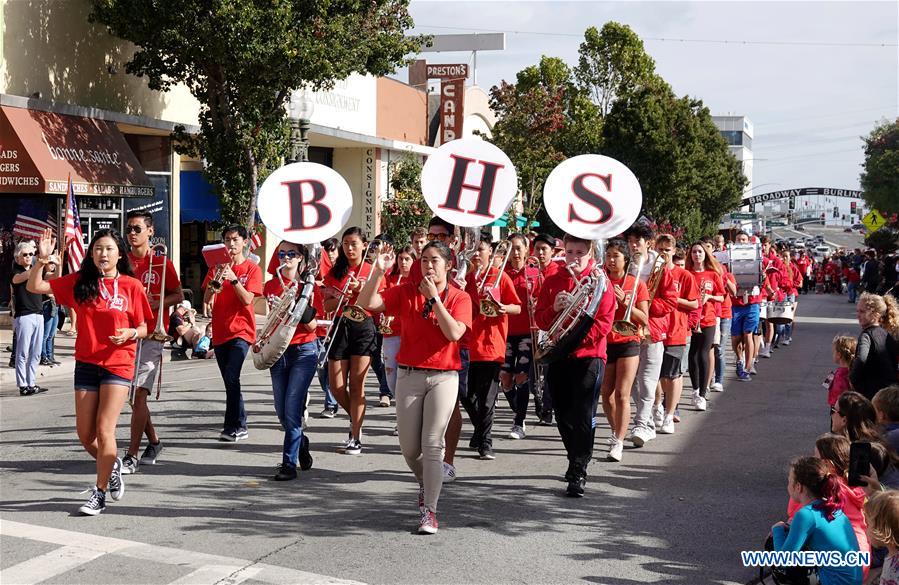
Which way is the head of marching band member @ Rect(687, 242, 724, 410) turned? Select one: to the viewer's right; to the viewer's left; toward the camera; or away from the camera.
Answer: toward the camera

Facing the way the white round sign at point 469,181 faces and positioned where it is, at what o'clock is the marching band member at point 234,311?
The marching band member is roughly at 4 o'clock from the white round sign.

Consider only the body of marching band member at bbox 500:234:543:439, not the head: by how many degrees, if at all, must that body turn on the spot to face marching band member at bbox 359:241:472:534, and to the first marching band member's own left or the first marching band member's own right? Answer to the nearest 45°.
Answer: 0° — they already face them

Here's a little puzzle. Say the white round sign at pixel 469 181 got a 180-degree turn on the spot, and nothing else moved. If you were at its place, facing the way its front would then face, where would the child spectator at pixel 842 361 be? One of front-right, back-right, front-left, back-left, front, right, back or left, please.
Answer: right

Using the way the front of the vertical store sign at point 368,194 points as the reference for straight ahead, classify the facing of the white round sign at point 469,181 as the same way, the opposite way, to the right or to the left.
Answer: the same way

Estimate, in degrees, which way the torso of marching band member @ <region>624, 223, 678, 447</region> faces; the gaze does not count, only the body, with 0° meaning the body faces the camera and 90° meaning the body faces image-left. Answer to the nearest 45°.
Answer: approximately 45°

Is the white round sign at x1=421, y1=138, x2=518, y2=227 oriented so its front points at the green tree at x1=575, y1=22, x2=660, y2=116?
no

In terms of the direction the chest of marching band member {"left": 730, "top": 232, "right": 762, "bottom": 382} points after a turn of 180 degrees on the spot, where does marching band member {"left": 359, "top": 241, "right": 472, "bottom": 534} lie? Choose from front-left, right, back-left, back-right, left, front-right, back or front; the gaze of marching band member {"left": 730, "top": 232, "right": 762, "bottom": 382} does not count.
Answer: back

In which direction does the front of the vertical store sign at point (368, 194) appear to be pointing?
toward the camera

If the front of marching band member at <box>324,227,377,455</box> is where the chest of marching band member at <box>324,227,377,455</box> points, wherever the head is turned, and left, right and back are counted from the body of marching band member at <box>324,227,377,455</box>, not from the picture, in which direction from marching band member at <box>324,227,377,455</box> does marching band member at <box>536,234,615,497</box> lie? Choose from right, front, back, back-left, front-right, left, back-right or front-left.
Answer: front-left

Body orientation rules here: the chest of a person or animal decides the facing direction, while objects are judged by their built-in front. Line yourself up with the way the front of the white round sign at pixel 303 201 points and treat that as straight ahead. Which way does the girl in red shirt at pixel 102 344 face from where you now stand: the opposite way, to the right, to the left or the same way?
the same way

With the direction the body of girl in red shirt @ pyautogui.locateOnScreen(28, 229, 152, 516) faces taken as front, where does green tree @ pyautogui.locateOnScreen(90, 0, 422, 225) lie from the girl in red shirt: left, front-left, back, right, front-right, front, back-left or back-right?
back

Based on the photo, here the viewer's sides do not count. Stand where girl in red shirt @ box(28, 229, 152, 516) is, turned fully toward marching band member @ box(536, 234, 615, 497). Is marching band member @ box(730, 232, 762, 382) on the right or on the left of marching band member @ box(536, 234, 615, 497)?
left

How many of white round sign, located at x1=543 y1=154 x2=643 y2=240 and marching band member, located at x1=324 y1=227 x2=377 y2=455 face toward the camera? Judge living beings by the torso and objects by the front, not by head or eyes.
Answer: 2

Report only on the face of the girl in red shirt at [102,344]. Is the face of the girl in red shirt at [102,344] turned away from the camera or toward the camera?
toward the camera

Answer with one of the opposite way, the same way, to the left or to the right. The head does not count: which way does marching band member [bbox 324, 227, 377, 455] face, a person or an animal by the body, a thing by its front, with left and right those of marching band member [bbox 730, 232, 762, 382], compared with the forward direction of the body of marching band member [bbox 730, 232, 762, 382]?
the same way

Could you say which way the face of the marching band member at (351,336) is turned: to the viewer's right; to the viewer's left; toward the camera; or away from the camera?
toward the camera

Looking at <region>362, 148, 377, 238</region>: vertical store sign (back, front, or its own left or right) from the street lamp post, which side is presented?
front

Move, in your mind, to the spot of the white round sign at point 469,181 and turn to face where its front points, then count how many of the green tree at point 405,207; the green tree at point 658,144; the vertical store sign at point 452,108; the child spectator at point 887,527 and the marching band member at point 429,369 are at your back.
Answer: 3

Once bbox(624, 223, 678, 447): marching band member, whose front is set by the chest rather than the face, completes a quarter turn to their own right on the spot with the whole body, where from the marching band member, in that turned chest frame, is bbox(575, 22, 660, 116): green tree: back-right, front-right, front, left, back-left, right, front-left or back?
front-right

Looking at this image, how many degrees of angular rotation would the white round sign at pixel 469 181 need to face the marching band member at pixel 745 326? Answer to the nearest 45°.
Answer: approximately 135° to its left
